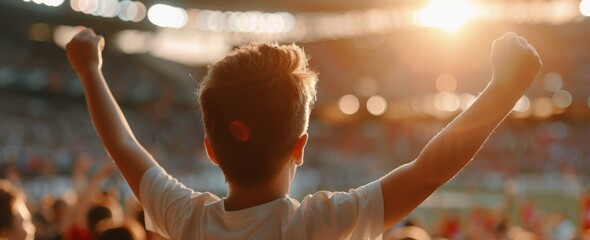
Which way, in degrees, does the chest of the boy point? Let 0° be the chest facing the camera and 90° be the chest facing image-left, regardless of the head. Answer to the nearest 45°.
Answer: approximately 180°

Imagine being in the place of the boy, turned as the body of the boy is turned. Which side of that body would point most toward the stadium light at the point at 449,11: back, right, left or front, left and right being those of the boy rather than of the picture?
front

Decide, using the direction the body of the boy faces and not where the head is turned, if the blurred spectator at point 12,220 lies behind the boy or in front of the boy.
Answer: in front

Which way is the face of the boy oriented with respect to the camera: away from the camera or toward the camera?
away from the camera

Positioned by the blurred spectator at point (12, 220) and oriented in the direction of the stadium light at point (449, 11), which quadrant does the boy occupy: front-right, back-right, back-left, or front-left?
back-right
